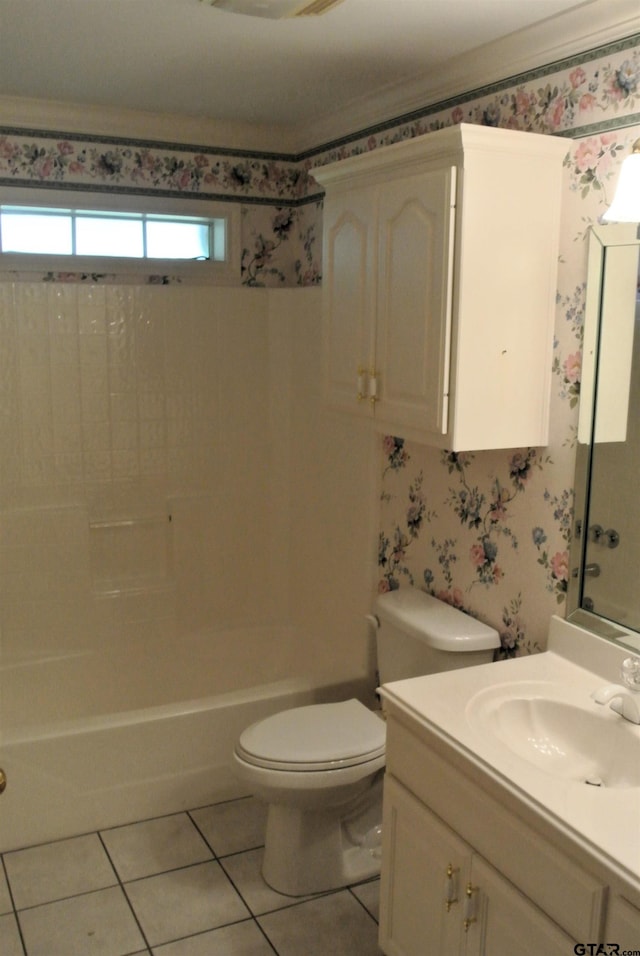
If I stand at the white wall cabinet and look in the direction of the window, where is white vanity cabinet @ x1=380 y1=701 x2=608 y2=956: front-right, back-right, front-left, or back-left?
back-left

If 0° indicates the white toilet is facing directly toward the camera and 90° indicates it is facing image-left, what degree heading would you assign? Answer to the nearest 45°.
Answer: approximately 45°

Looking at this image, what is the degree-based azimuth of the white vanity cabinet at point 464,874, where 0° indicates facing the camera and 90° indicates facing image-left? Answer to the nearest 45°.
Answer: approximately 45°

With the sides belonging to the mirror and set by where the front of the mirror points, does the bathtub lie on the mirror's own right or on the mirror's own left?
on the mirror's own right

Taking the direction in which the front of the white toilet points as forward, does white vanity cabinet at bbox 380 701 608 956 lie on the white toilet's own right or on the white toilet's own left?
on the white toilet's own left
